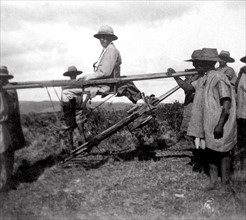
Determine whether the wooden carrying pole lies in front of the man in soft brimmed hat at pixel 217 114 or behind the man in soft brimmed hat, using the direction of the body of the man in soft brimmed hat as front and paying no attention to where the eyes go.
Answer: in front

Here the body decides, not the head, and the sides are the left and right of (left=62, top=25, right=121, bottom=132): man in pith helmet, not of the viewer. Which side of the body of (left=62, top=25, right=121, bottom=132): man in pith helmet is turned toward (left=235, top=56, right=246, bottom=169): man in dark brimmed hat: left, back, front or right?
back

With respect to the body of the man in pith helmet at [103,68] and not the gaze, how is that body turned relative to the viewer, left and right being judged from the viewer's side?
facing to the left of the viewer

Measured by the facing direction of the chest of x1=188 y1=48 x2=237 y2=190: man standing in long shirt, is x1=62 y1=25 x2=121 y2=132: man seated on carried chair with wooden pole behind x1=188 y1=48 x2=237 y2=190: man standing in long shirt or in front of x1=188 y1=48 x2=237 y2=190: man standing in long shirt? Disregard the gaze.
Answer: in front

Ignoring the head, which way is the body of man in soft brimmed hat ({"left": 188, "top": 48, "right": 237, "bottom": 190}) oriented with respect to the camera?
to the viewer's left

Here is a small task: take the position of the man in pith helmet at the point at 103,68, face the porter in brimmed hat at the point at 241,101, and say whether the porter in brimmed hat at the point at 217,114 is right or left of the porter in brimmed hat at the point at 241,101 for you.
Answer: right

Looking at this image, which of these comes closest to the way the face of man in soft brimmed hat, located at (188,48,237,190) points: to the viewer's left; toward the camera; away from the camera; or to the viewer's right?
to the viewer's left
